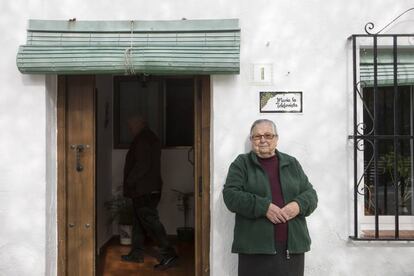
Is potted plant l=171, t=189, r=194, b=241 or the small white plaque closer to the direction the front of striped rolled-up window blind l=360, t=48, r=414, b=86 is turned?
the small white plaque

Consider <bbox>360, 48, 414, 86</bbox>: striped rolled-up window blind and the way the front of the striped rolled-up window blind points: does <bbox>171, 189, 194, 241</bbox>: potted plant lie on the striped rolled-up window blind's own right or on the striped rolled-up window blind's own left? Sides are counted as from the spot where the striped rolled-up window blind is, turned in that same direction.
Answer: on the striped rolled-up window blind's own right

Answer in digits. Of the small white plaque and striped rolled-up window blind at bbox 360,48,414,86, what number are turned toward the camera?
2

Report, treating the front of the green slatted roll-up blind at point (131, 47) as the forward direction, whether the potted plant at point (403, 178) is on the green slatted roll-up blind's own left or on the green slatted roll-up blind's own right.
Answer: on the green slatted roll-up blind's own left

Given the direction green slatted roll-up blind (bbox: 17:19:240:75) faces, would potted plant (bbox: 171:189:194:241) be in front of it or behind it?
behind

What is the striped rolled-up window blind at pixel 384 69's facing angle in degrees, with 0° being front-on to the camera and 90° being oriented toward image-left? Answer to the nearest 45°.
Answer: approximately 0°

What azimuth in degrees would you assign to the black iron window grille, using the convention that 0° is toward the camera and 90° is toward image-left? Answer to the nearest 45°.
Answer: approximately 0°

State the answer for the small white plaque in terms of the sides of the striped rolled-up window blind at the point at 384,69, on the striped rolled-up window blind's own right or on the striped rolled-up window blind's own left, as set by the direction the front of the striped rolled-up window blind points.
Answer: on the striped rolled-up window blind's own right

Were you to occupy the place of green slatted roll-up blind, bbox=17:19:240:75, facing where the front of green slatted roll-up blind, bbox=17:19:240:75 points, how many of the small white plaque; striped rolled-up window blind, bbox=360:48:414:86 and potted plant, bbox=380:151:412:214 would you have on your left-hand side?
3
